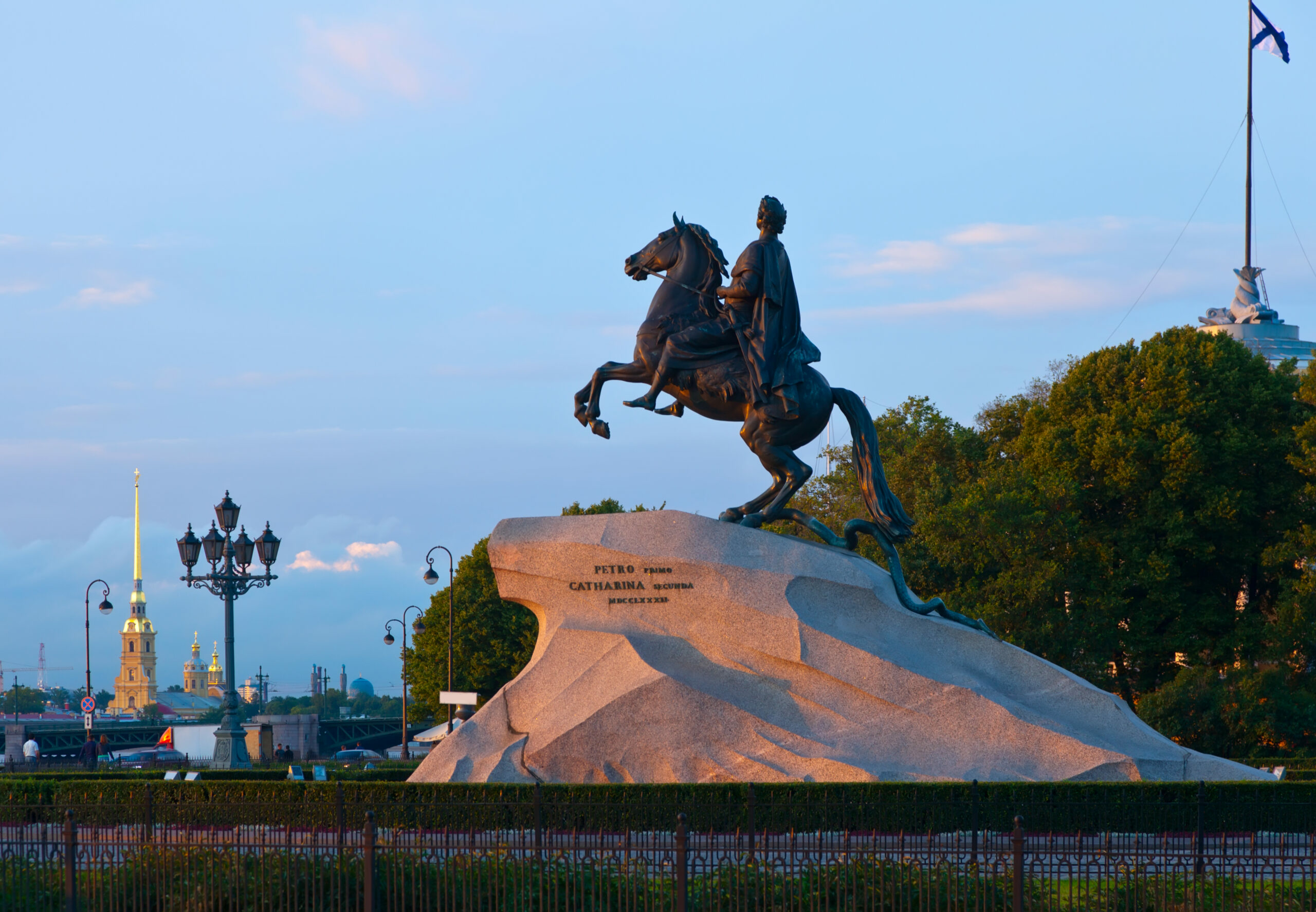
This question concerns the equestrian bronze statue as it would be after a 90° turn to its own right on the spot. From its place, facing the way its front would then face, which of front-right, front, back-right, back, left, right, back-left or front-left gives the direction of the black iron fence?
back

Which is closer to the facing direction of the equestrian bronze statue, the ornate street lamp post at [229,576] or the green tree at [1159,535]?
the ornate street lamp post

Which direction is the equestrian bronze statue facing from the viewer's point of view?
to the viewer's left

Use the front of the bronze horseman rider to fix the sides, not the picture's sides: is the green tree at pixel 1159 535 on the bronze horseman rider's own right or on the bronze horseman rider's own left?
on the bronze horseman rider's own right

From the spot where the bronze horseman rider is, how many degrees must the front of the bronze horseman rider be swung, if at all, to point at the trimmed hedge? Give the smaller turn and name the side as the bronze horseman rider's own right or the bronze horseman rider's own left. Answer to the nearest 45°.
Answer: approximately 90° to the bronze horseman rider's own left

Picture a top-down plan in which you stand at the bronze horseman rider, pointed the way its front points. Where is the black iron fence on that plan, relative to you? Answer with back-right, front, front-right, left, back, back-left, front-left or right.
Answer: left

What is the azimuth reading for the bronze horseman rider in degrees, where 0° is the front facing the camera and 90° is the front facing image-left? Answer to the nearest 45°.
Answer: approximately 90°

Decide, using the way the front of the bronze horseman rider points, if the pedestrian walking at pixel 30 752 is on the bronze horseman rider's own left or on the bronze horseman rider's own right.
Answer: on the bronze horseman rider's own right

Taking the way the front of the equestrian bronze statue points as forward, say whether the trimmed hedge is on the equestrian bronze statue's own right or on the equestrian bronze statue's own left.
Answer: on the equestrian bronze statue's own left
